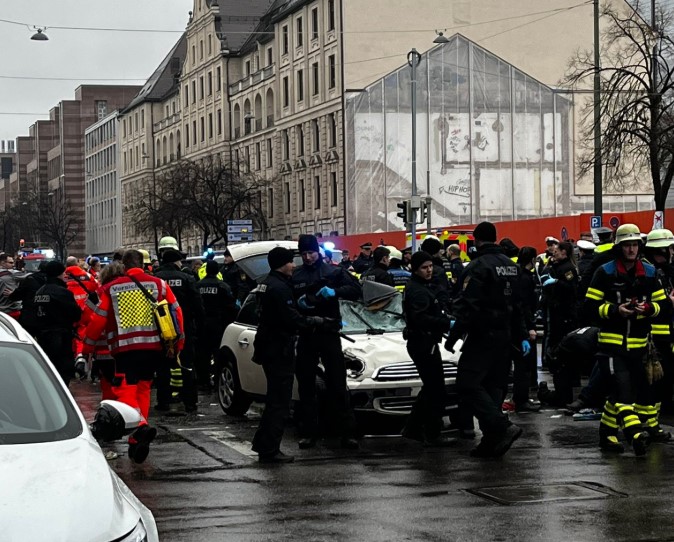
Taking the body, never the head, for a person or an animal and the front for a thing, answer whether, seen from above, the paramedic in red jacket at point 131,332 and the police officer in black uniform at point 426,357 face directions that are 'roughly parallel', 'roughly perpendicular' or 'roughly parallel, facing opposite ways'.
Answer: roughly perpendicular

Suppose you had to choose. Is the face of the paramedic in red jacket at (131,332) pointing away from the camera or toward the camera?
away from the camera

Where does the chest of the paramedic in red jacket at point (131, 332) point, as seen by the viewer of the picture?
away from the camera

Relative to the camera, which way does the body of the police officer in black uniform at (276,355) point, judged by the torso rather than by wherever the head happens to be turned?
to the viewer's right

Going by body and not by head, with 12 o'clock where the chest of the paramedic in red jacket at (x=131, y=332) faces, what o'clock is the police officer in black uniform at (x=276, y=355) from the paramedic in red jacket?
The police officer in black uniform is roughly at 4 o'clock from the paramedic in red jacket.

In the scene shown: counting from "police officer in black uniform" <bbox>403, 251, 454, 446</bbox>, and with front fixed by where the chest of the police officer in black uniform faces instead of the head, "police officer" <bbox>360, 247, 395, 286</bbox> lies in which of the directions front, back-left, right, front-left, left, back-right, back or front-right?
left

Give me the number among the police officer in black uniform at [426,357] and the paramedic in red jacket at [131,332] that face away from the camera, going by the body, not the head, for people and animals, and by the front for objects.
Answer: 1

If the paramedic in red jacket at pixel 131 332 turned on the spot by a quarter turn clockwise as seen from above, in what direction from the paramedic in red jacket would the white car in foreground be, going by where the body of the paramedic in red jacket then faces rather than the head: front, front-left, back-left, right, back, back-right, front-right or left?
right

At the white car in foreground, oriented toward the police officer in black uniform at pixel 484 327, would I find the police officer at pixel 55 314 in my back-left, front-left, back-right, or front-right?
front-left

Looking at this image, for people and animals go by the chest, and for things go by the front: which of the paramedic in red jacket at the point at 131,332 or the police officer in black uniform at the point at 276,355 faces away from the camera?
the paramedic in red jacket
